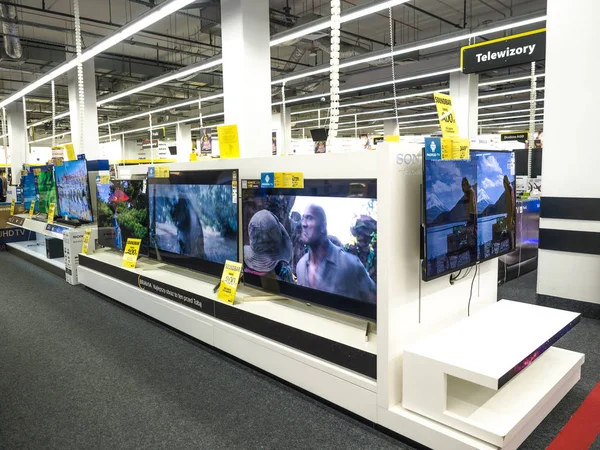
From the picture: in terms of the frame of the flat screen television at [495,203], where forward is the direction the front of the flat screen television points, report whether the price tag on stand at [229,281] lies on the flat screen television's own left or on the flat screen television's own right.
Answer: on the flat screen television's own right

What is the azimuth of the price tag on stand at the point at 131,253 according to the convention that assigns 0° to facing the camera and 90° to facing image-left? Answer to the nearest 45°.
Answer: approximately 45°

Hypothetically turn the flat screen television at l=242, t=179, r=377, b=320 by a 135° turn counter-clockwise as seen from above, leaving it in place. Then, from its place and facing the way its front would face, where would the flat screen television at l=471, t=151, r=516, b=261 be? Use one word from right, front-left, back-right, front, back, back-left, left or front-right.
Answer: front

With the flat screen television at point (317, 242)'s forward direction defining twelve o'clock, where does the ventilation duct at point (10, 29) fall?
The ventilation duct is roughly at 3 o'clock from the flat screen television.

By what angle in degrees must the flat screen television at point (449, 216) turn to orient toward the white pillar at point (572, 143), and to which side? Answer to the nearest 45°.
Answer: approximately 90° to its left

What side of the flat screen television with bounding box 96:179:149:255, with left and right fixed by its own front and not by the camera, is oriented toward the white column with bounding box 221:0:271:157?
back

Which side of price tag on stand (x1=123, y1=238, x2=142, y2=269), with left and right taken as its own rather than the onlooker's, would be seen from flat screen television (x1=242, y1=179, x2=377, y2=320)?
left

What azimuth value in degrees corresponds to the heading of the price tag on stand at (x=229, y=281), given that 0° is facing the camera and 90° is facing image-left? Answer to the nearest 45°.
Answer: approximately 45°

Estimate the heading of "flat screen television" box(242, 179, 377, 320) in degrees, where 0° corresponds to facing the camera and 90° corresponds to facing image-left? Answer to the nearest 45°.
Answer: approximately 45°

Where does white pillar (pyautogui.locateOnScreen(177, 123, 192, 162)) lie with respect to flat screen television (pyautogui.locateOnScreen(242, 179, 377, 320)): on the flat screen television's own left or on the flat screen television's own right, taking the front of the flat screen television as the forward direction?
on the flat screen television's own right

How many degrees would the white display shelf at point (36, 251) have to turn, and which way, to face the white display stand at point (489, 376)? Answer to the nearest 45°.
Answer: approximately 45° to its left
